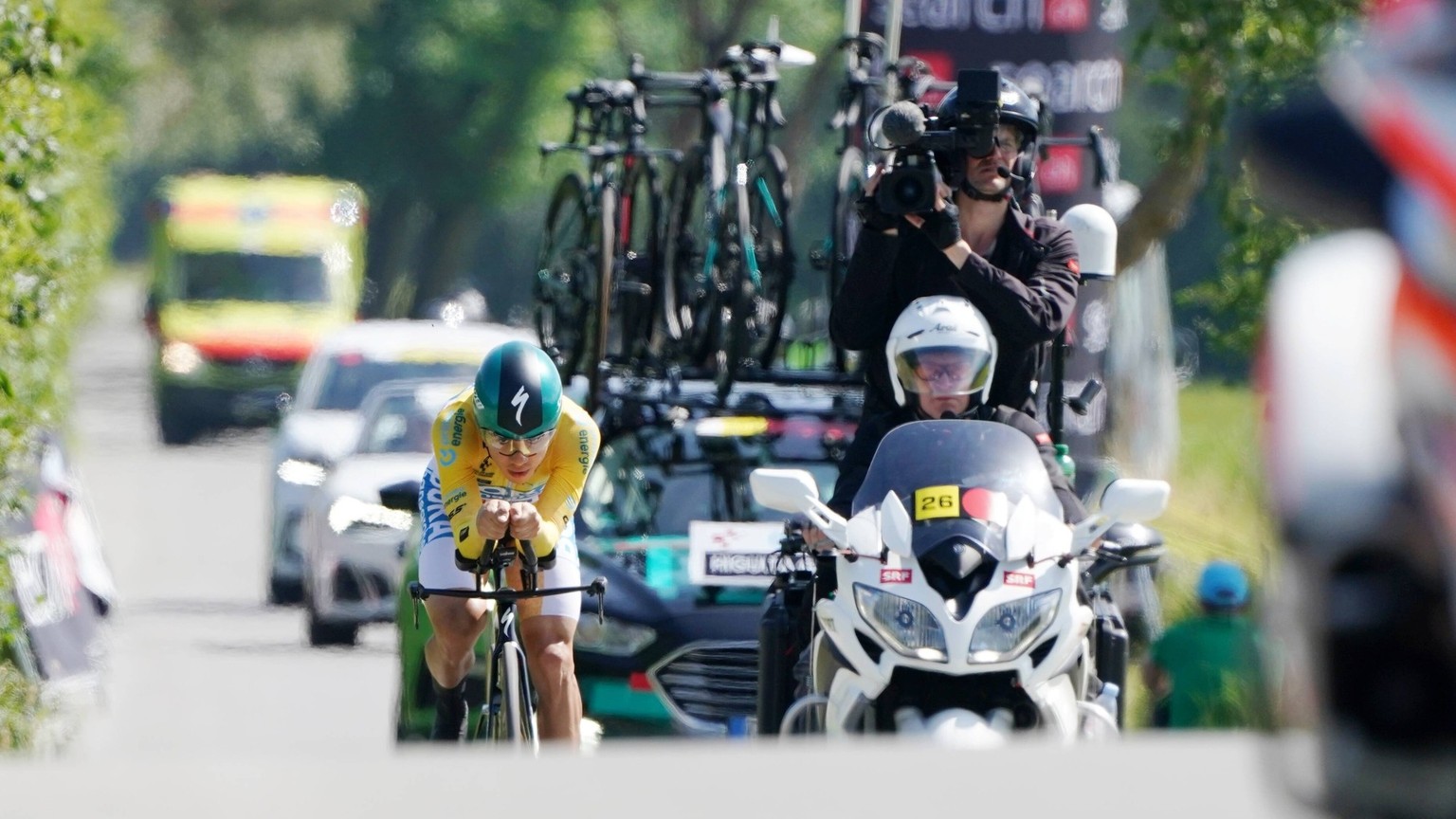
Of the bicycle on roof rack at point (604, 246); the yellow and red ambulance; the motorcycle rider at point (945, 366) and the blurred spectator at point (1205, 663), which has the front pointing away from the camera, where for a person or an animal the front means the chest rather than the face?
the blurred spectator

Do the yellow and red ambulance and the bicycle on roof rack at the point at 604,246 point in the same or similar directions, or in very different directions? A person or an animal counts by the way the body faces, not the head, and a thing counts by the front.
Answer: same or similar directions

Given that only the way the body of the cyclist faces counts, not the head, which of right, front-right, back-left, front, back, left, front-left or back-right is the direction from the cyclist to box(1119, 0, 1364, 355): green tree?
back-left

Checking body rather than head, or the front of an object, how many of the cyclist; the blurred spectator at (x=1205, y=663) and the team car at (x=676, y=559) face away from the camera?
1

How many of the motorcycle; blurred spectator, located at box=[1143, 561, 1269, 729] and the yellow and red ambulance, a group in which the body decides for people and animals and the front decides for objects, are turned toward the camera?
2

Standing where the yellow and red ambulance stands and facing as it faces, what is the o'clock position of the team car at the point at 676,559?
The team car is roughly at 12 o'clock from the yellow and red ambulance.

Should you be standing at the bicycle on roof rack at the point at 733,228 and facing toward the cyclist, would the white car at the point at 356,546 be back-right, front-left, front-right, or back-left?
back-right

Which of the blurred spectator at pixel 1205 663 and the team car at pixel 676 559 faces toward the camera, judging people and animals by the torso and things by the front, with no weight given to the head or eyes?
the team car

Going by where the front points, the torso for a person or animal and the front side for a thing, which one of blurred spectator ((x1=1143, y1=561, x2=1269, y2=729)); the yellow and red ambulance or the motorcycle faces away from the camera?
the blurred spectator

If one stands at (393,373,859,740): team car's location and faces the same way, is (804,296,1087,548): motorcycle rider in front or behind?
in front

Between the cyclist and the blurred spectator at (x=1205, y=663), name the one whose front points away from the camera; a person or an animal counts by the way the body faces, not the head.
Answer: the blurred spectator

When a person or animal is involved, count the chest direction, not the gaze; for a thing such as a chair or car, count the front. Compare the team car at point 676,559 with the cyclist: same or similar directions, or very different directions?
same or similar directions

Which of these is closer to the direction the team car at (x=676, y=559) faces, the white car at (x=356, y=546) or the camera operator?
the camera operator

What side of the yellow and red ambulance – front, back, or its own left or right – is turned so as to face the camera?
front

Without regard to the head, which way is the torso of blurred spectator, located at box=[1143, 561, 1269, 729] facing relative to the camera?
away from the camera

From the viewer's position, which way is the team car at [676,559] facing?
facing the viewer

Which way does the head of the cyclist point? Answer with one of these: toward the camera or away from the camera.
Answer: toward the camera

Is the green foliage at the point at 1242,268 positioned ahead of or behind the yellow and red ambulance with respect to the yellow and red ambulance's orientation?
ahead
